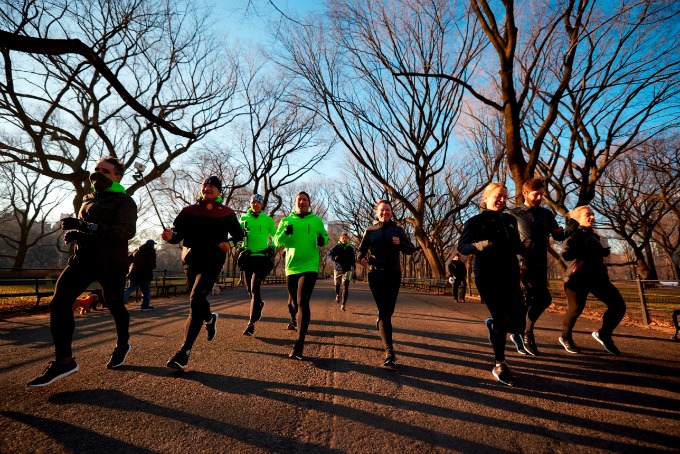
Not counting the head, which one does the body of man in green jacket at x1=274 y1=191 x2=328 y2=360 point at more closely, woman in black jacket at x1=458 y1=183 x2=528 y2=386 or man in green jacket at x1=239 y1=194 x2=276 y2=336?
the woman in black jacket

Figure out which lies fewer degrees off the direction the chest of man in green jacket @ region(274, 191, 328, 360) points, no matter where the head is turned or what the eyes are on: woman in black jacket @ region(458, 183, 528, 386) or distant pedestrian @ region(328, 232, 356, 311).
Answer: the woman in black jacket

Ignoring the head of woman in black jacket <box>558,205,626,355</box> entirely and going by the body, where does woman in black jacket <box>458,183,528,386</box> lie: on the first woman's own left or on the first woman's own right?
on the first woman's own right

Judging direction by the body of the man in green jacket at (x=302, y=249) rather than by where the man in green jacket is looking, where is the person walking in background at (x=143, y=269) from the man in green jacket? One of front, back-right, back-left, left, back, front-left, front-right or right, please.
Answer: back-right

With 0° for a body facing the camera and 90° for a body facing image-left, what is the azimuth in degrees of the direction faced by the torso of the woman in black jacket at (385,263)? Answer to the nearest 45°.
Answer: approximately 0°

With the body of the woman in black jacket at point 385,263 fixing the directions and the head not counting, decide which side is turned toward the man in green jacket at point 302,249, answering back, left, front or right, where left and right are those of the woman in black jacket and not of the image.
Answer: right

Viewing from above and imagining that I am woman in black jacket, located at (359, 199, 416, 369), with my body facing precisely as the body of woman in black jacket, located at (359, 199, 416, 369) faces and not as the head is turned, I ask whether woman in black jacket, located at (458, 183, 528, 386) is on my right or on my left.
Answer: on my left

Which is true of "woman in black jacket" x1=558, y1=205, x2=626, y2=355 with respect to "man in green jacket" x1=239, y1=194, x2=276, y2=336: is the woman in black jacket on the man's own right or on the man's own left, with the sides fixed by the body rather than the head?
on the man's own left

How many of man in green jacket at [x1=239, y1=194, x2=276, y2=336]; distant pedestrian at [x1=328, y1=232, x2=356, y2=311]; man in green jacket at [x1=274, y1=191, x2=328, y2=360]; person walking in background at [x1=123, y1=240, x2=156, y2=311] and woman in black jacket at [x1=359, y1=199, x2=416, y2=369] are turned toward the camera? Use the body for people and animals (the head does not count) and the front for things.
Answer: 4
